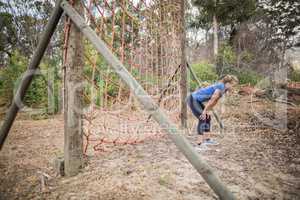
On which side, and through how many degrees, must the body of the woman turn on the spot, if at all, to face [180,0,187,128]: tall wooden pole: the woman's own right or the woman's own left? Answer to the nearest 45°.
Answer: approximately 135° to the woman's own left

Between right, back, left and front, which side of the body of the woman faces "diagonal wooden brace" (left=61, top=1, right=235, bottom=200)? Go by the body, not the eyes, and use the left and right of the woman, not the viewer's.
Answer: right

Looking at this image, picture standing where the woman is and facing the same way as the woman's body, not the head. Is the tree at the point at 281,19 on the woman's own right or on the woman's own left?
on the woman's own left

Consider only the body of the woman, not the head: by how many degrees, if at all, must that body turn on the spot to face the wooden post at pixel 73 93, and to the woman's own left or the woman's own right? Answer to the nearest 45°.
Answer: approximately 135° to the woman's own right

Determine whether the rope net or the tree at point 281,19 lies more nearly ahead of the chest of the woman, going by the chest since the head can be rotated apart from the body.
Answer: the tree

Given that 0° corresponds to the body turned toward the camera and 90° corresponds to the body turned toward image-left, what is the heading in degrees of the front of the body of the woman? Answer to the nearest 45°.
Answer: approximately 270°

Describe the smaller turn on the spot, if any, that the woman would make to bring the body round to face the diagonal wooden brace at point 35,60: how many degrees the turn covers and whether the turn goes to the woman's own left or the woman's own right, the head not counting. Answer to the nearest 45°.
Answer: approximately 135° to the woman's own right

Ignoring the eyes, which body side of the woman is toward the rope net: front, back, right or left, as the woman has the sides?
back
